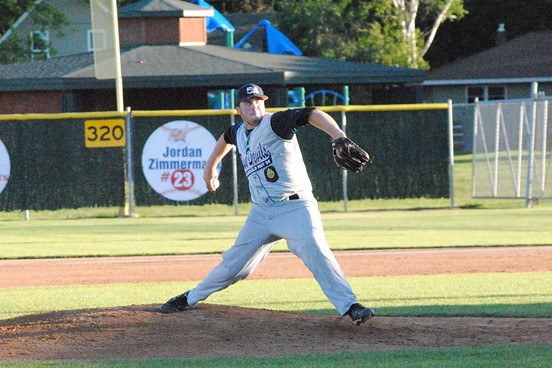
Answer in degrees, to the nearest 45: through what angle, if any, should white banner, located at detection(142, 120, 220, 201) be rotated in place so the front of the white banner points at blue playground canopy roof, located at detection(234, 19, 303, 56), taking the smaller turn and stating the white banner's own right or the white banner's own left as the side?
approximately 180°

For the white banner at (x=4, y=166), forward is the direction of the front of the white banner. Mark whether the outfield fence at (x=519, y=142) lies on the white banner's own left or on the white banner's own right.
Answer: on the white banner's own left

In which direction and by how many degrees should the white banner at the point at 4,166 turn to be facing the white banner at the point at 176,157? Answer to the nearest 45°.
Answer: approximately 90° to its left

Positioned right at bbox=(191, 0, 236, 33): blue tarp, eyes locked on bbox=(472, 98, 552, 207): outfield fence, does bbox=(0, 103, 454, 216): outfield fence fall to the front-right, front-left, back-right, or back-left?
front-right

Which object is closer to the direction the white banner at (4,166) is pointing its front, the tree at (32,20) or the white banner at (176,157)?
the white banner

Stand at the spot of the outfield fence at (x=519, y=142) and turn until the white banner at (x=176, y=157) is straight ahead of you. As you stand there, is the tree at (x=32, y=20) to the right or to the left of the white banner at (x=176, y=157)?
right

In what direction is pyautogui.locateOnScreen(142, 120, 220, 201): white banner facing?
toward the camera

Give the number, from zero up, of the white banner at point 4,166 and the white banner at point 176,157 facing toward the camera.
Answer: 2

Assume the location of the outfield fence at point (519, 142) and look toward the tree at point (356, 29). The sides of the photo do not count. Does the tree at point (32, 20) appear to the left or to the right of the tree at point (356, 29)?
left

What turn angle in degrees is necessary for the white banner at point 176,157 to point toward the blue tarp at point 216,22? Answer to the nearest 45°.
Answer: approximately 180°

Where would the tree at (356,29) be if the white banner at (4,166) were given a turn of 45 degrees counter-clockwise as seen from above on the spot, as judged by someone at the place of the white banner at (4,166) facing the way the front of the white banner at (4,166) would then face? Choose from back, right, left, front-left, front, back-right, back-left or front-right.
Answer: left

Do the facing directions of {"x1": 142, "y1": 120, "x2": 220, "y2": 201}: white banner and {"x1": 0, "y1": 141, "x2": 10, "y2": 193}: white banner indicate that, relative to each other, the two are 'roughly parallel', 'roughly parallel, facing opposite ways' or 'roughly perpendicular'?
roughly parallel

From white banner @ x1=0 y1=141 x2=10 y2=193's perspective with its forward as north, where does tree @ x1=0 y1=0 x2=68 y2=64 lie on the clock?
The tree is roughly at 6 o'clock from the white banner.
